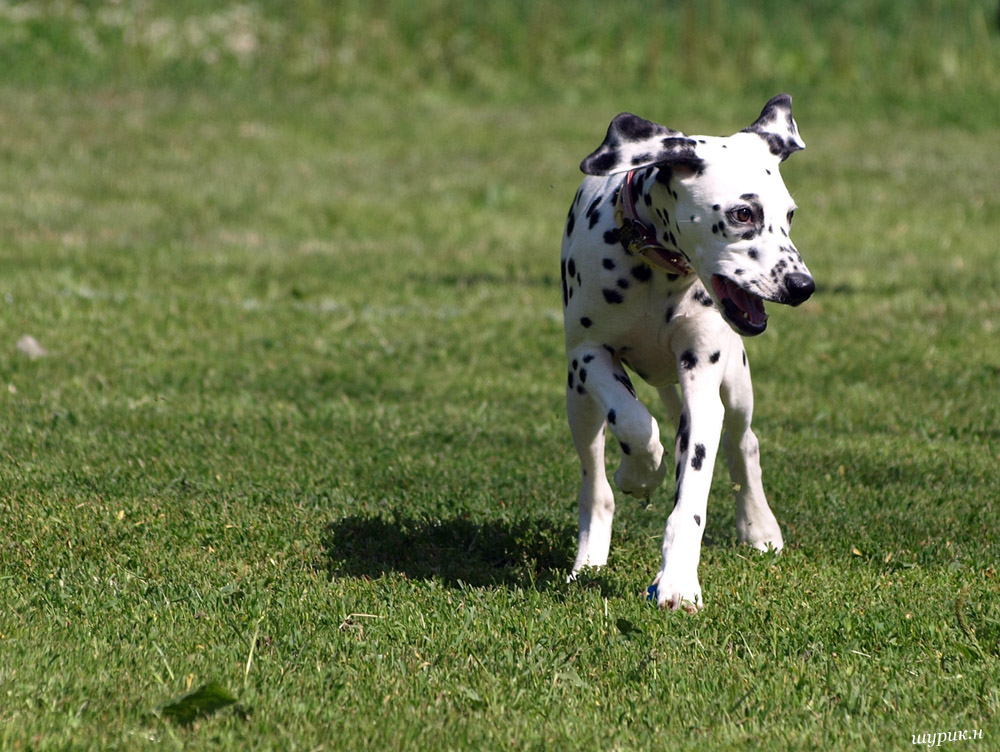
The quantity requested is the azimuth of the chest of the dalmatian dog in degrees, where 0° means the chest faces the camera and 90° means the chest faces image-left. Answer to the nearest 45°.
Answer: approximately 0°
